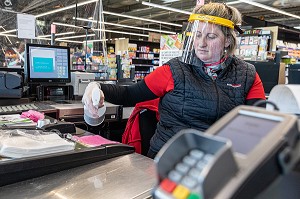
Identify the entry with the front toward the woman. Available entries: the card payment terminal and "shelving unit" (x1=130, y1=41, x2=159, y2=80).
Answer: the shelving unit

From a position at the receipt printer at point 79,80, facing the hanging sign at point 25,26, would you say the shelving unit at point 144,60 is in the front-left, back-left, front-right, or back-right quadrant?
front-right

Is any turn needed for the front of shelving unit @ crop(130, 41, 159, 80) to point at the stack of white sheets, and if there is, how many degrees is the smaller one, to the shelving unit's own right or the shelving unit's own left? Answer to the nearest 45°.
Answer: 0° — it already faces it

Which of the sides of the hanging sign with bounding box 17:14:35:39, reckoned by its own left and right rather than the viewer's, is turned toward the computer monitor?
front

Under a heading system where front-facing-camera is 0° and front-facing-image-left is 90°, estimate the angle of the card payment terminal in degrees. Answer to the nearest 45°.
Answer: approximately 45°

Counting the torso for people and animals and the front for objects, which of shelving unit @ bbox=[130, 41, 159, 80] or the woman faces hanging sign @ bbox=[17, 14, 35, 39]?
the shelving unit

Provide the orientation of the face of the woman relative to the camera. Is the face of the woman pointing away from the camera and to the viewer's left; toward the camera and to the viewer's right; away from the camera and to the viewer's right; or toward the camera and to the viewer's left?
toward the camera and to the viewer's left

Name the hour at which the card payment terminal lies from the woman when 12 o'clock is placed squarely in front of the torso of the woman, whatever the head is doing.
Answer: The card payment terminal is roughly at 12 o'clock from the woman.

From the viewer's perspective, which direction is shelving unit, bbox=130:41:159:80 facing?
toward the camera

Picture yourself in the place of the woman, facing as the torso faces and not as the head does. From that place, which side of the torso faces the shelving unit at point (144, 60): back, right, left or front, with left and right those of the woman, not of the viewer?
back

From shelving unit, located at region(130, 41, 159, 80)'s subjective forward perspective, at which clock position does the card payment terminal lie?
The card payment terminal is roughly at 12 o'clock from the shelving unit.

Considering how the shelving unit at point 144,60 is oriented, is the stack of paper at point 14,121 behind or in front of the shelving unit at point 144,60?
in front

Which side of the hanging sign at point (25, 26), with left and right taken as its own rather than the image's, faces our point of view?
front

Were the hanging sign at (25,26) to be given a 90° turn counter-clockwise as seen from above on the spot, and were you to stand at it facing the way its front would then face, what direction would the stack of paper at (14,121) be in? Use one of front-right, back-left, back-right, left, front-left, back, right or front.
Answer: right

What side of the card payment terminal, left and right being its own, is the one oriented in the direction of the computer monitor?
right

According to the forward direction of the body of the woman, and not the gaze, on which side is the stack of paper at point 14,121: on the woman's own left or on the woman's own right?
on the woman's own right
